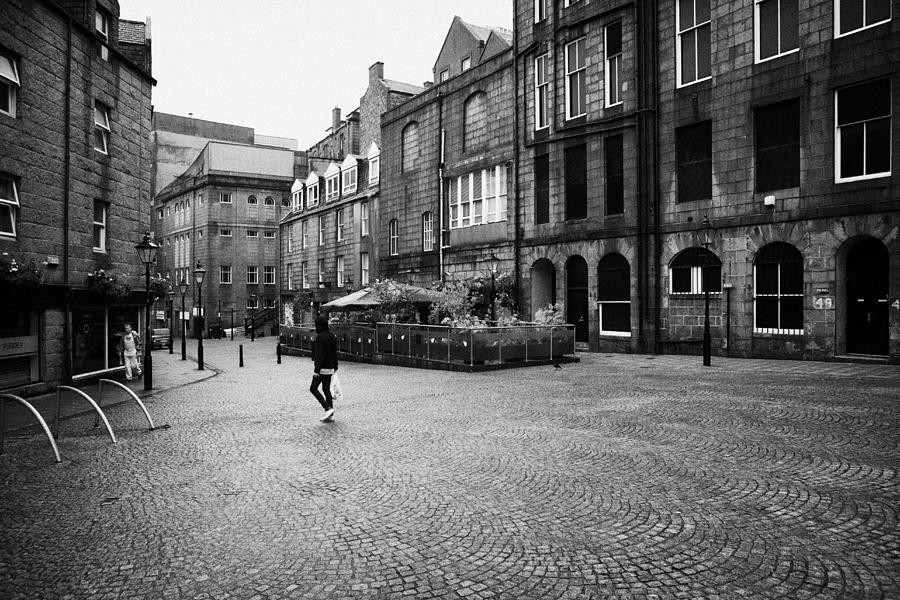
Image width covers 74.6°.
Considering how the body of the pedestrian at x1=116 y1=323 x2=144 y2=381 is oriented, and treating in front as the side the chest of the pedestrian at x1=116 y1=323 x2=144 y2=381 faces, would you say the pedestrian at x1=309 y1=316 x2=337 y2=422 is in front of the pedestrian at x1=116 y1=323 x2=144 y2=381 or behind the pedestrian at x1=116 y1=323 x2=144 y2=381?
in front

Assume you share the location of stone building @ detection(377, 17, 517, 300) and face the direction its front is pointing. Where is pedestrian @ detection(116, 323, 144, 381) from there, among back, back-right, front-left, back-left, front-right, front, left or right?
front

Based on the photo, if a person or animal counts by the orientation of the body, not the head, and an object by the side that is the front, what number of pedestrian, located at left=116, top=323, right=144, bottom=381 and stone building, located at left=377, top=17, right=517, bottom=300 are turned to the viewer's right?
0

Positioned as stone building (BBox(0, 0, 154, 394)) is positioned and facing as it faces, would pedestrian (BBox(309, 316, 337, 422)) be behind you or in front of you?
in front

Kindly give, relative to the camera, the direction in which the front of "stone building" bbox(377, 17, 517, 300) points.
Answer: facing the viewer and to the left of the viewer

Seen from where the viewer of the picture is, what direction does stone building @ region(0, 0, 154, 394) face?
facing the viewer and to the right of the viewer

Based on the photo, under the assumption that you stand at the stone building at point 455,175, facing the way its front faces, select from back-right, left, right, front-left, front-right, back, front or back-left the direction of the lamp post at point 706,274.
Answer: left

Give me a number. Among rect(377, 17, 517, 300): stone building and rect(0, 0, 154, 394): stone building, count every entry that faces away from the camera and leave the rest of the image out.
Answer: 0

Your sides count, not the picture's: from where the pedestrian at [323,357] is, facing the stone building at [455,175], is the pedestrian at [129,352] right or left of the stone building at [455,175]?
left

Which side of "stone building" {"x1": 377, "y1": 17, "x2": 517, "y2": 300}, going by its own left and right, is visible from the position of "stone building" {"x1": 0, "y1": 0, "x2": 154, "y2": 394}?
front

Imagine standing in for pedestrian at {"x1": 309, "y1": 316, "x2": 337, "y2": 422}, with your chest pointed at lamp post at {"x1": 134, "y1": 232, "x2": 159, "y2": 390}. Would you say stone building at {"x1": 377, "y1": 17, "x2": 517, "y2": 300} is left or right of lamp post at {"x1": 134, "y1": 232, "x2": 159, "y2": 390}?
right

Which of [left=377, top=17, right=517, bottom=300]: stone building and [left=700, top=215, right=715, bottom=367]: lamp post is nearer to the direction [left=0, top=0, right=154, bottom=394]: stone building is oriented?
the lamp post

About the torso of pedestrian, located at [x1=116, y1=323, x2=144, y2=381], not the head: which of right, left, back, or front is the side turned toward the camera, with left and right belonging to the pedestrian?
front
